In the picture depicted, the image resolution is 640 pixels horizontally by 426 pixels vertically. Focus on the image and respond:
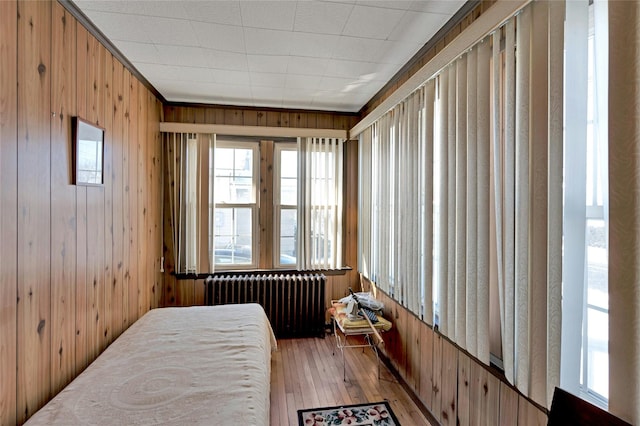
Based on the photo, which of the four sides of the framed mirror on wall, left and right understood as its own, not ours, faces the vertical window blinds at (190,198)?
left

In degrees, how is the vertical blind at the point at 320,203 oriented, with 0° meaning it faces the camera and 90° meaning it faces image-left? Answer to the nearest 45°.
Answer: approximately 0°

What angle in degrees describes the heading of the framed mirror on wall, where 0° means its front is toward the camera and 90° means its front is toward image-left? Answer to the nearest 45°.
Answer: approximately 315°

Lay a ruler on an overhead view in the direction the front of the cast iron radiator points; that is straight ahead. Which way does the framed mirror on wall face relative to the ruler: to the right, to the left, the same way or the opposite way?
to the left

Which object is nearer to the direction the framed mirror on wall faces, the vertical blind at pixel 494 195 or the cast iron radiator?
the vertical blind

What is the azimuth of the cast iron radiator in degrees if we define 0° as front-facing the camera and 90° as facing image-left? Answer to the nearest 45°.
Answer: approximately 0°

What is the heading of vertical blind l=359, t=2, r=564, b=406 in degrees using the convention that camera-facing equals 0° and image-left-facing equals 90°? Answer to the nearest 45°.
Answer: approximately 45°

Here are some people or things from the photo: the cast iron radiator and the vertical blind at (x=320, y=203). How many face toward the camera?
2

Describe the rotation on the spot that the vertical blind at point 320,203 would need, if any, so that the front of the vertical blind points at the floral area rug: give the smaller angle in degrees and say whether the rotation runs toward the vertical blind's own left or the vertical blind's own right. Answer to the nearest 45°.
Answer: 0° — it already faces it
